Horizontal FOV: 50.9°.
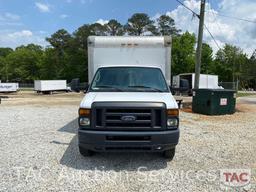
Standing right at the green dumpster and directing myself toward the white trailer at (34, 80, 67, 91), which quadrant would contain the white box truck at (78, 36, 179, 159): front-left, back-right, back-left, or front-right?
back-left

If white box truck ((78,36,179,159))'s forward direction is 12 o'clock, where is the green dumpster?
The green dumpster is roughly at 7 o'clock from the white box truck.

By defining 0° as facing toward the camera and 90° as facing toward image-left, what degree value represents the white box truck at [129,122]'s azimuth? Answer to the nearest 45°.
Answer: approximately 0°

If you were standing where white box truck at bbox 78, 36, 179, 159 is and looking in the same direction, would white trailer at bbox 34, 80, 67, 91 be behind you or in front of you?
behind

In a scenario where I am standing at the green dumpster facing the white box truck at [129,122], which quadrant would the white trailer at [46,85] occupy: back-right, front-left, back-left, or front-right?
back-right
